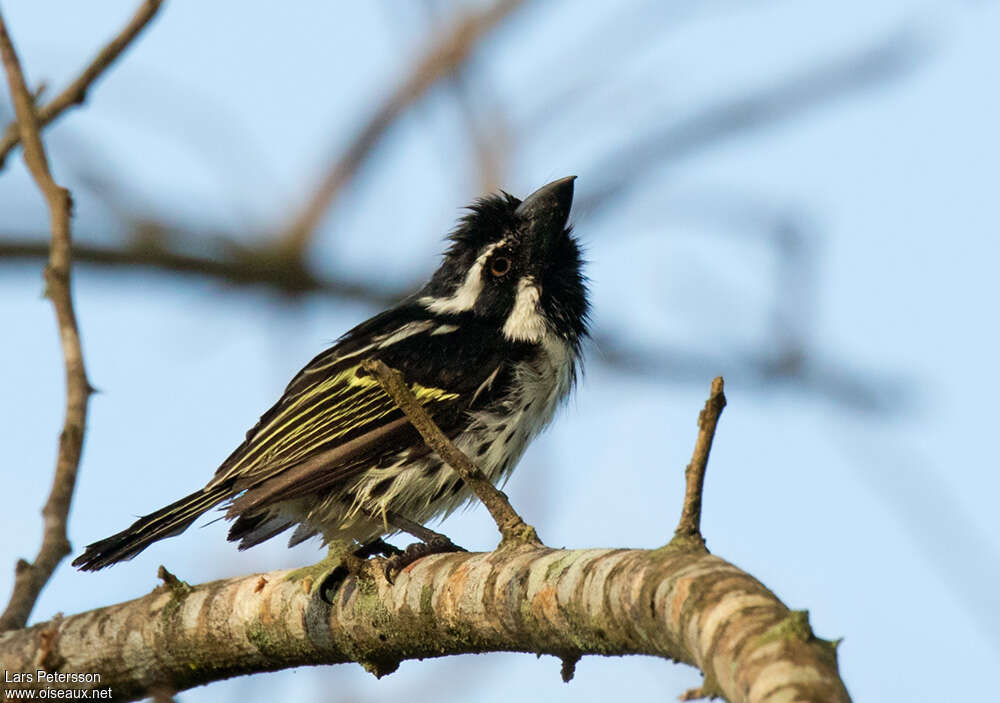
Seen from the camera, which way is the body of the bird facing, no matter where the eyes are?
to the viewer's right

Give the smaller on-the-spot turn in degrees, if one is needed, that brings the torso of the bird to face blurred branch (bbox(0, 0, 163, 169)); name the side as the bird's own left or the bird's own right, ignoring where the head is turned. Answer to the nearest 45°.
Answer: approximately 135° to the bird's own right

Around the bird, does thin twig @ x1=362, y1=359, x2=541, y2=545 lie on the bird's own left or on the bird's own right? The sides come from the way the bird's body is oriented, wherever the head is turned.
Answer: on the bird's own right

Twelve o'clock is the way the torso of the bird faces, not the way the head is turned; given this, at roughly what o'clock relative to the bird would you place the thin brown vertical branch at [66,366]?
The thin brown vertical branch is roughly at 5 o'clock from the bird.
